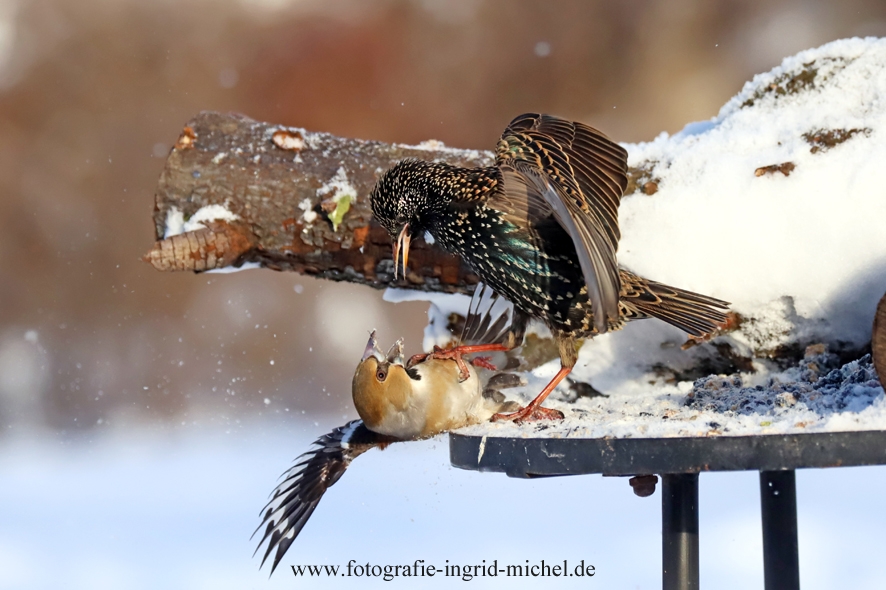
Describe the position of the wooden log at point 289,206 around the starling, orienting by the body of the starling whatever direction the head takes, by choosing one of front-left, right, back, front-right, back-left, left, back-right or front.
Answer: front-right

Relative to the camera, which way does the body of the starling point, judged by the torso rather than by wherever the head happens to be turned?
to the viewer's left
